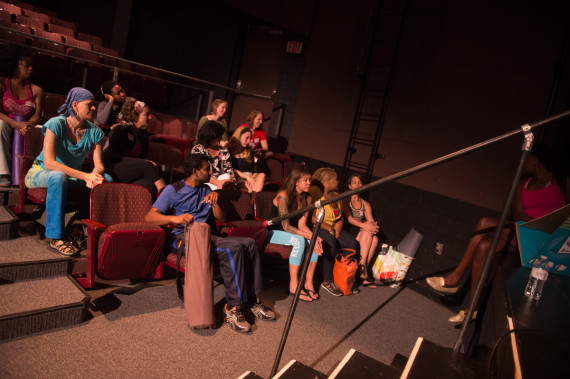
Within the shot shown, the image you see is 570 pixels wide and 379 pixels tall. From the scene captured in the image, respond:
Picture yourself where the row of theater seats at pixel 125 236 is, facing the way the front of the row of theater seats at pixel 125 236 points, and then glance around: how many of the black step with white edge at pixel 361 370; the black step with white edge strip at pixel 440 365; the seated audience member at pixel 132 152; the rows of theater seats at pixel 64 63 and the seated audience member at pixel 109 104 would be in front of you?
2

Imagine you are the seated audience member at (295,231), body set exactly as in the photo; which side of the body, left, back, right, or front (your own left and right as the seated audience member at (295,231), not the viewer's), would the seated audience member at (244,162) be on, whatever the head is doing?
back

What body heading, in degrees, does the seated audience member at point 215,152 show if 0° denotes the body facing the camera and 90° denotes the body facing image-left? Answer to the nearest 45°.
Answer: approximately 315°

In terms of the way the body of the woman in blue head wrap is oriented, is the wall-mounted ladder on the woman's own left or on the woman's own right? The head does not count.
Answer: on the woman's own left

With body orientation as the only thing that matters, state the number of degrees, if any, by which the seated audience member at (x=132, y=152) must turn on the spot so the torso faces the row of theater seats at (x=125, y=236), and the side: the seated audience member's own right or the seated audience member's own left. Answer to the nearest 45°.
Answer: approximately 90° to the seated audience member's own right

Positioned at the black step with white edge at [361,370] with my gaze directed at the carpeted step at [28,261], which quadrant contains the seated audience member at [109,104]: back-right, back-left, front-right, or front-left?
front-right

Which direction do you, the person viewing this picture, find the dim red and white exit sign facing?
facing the viewer

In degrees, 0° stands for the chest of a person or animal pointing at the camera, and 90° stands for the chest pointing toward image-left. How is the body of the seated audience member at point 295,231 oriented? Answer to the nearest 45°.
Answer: approximately 315°

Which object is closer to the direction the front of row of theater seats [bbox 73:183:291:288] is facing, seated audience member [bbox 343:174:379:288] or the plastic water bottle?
the plastic water bottle

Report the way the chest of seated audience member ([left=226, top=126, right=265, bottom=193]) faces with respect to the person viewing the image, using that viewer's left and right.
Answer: facing the viewer and to the right of the viewer

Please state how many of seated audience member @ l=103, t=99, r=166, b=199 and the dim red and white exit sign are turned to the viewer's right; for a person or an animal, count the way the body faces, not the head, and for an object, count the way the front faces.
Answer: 1

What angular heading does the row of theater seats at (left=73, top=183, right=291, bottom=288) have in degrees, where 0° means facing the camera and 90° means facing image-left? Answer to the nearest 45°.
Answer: approximately 315°
